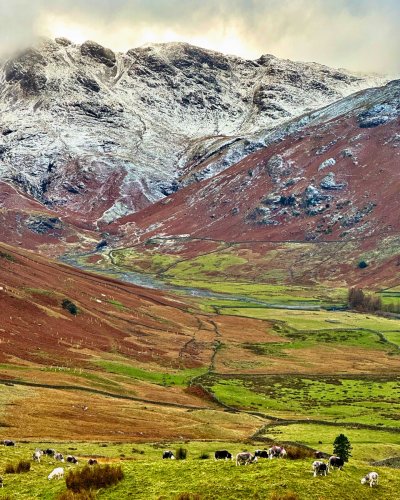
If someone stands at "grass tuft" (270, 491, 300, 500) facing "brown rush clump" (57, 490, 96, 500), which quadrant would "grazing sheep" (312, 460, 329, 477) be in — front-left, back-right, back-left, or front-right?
back-right

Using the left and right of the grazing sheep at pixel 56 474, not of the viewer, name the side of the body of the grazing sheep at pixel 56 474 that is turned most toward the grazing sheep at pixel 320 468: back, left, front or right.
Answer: back

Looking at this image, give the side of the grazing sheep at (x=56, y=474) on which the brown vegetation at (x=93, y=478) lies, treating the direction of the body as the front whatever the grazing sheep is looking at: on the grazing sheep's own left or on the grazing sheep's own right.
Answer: on the grazing sheep's own left

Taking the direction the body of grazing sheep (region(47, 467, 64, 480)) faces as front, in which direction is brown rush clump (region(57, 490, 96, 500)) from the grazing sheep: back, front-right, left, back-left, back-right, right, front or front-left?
left

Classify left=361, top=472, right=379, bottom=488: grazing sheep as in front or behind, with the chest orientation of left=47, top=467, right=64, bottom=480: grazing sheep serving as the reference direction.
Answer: behind

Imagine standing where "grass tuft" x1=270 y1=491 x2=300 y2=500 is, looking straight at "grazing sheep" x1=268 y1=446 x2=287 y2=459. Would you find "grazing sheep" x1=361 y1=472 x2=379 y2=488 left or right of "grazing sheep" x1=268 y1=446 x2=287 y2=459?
right

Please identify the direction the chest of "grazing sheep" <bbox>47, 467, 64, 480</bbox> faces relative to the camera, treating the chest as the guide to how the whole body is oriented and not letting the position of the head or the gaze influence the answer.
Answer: to the viewer's left

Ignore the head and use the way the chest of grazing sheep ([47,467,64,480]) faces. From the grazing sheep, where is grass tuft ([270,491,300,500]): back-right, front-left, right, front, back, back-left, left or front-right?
back-left

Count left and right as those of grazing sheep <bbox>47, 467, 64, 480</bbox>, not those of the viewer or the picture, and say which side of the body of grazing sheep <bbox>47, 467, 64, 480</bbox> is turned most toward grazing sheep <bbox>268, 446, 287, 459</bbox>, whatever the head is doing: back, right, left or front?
back
